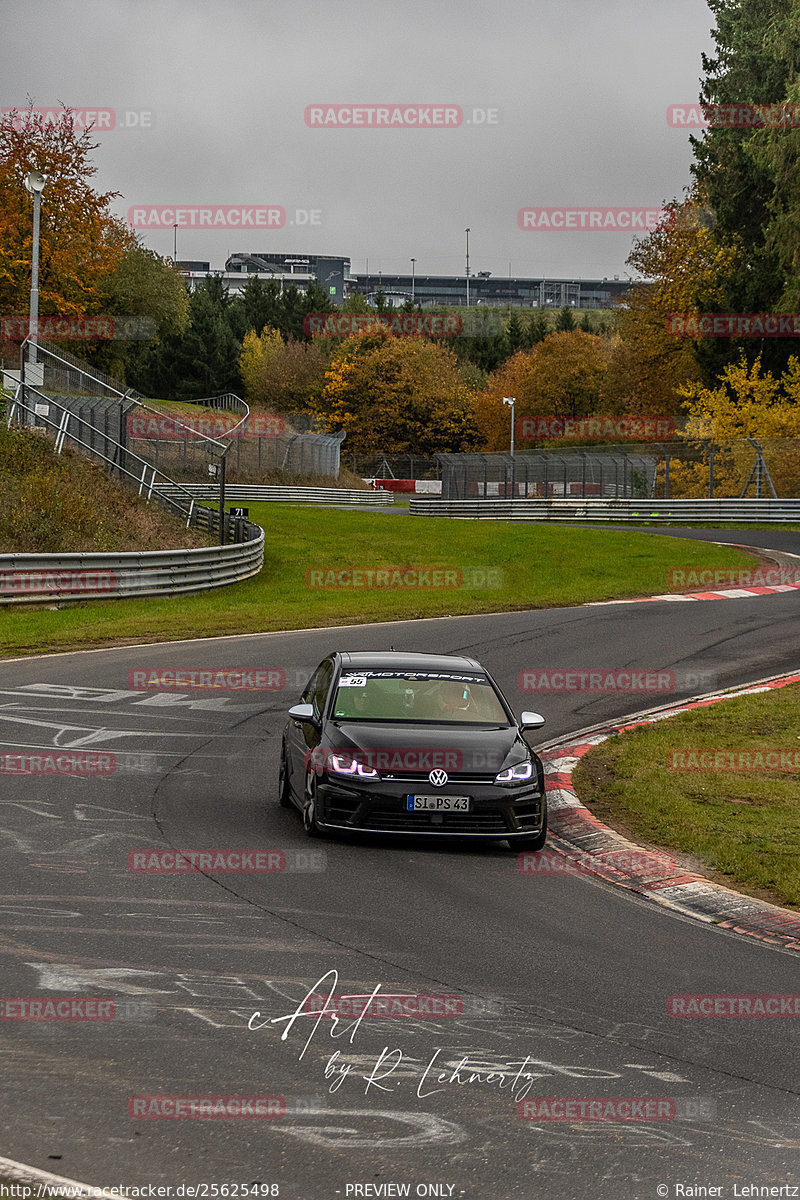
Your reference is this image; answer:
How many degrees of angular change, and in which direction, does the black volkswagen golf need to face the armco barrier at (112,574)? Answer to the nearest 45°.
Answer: approximately 180°

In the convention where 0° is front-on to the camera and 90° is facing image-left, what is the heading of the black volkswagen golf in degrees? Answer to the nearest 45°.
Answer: approximately 0°

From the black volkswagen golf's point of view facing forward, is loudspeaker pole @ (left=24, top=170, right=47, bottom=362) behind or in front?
behind
